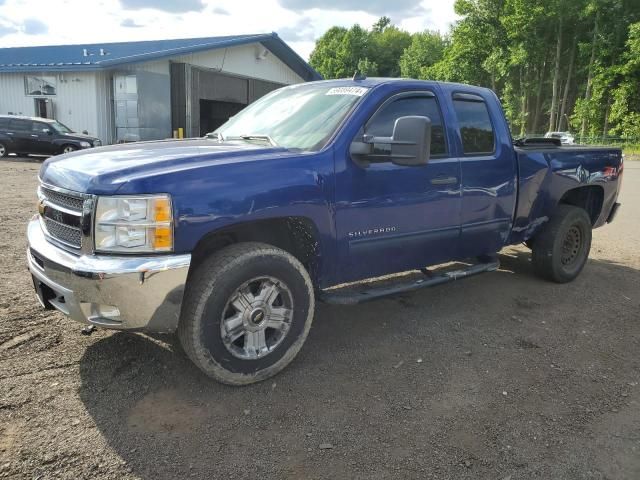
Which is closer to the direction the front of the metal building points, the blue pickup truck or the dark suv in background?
the blue pickup truck

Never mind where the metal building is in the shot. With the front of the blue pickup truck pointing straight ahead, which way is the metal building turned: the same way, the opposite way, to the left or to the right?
to the left

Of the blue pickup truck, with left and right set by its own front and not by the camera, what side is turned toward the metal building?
right

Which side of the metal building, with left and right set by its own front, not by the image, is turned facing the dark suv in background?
right

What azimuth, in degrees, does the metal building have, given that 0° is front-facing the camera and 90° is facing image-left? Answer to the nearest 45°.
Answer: approximately 315°

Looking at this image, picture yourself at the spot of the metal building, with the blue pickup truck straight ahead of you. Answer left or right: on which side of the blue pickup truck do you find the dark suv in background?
right
